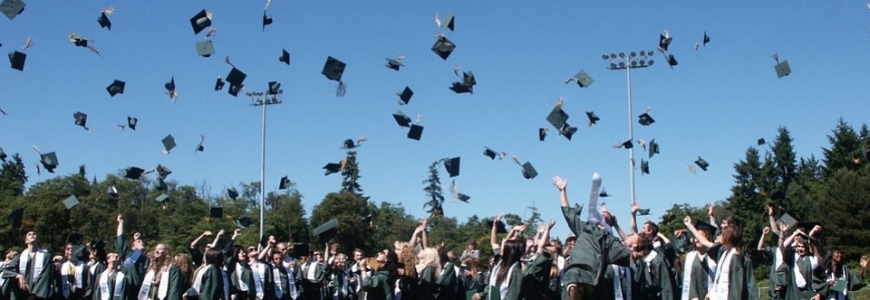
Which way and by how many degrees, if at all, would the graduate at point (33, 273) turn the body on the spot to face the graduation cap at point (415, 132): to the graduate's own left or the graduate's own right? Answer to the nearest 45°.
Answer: approximately 90° to the graduate's own left

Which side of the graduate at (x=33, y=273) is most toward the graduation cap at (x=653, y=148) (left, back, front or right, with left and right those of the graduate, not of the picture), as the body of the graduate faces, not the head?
left

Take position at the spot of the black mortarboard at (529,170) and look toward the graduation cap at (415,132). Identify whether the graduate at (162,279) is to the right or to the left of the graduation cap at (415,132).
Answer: left

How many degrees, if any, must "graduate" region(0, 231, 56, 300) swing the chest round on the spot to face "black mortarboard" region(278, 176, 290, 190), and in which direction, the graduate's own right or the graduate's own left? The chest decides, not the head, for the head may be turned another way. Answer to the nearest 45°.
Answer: approximately 135° to the graduate's own left

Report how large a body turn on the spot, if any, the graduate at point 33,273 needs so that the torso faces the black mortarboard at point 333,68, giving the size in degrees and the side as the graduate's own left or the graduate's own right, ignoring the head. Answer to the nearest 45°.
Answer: approximately 90° to the graduate's own left

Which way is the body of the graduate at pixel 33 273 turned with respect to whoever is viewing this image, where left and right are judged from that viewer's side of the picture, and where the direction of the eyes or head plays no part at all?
facing the viewer
